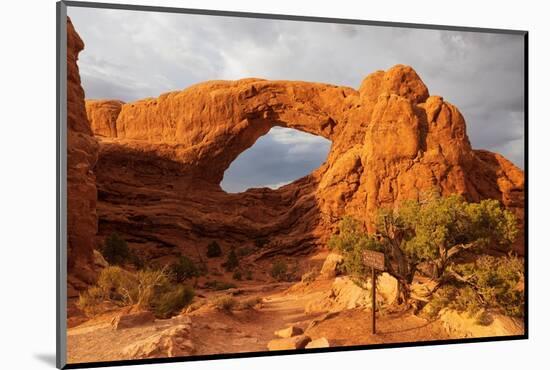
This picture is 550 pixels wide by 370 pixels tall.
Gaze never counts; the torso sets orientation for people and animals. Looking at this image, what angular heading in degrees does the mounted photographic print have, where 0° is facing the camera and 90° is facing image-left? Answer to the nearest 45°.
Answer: approximately 315°
